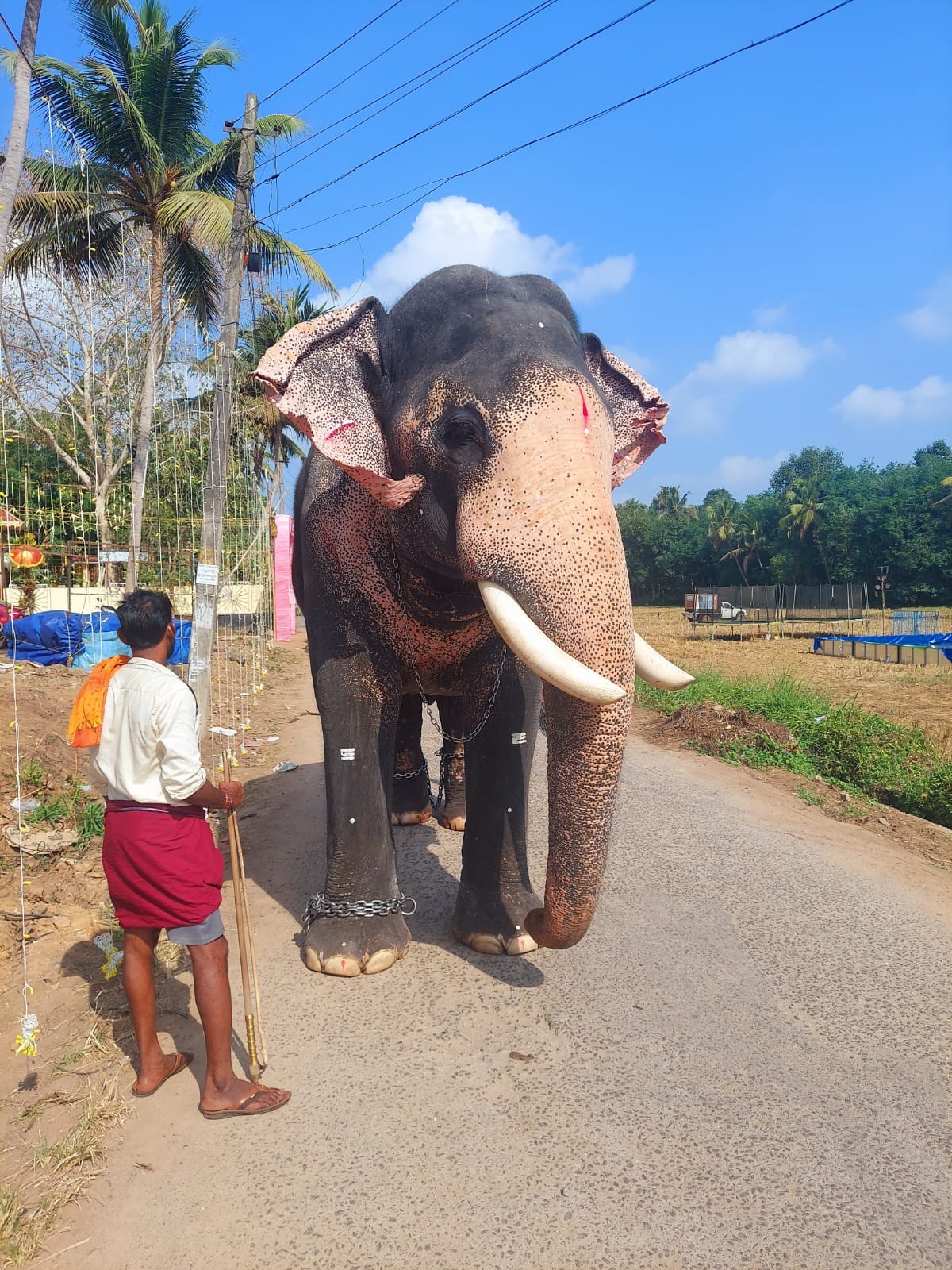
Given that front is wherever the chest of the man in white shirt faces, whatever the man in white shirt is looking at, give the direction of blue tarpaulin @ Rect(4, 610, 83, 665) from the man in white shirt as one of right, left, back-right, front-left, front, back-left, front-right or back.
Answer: front-left

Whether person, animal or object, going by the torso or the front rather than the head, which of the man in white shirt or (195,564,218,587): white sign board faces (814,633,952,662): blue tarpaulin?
the man in white shirt

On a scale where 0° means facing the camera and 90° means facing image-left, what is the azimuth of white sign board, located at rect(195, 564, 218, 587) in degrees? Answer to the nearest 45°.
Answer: approximately 0°

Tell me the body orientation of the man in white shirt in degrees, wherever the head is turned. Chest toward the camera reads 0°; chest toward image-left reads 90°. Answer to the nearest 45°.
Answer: approximately 225°

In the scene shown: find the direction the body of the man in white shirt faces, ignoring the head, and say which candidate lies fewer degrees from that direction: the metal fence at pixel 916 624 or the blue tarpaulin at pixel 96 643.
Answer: the metal fence

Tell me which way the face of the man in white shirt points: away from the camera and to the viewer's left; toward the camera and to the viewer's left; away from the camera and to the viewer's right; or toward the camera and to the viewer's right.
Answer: away from the camera and to the viewer's right

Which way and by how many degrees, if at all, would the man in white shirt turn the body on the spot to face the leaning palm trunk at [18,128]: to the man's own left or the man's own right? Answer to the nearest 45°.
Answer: approximately 45° to the man's own left

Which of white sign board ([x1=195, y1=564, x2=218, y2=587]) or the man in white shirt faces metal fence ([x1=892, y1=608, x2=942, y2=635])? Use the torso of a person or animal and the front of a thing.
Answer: the man in white shirt

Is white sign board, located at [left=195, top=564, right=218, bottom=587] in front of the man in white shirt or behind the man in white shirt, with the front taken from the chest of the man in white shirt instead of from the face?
in front

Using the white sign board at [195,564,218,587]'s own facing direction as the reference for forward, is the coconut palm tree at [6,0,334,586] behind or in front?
behind

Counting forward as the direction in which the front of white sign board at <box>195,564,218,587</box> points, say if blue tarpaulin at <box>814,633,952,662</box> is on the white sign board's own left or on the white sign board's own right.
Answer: on the white sign board's own left

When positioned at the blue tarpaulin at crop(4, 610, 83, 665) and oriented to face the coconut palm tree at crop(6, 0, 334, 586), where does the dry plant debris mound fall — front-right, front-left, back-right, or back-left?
back-right

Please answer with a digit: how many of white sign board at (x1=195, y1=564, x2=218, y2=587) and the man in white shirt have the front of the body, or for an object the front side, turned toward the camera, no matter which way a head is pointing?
1
